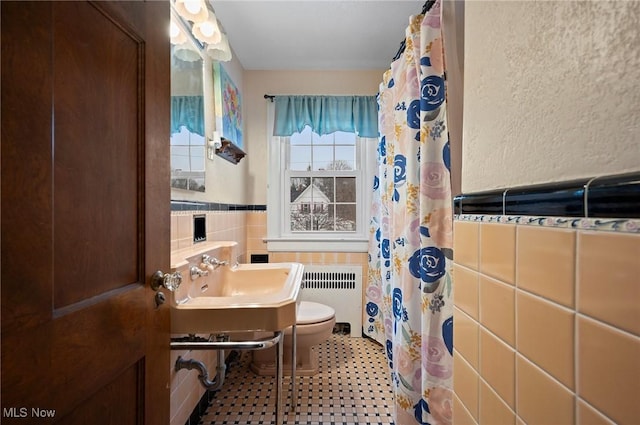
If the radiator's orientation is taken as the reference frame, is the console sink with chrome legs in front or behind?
in front

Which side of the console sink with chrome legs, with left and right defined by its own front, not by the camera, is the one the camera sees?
right

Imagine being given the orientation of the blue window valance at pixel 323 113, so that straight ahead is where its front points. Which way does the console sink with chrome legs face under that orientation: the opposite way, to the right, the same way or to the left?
to the left

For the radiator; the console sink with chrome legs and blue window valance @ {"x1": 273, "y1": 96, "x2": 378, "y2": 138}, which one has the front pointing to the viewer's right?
the console sink with chrome legs

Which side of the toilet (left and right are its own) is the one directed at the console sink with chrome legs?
right

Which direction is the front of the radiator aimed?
toward the camera

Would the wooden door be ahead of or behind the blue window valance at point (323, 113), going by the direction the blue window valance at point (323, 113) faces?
ahead

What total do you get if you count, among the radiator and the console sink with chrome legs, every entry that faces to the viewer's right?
1
